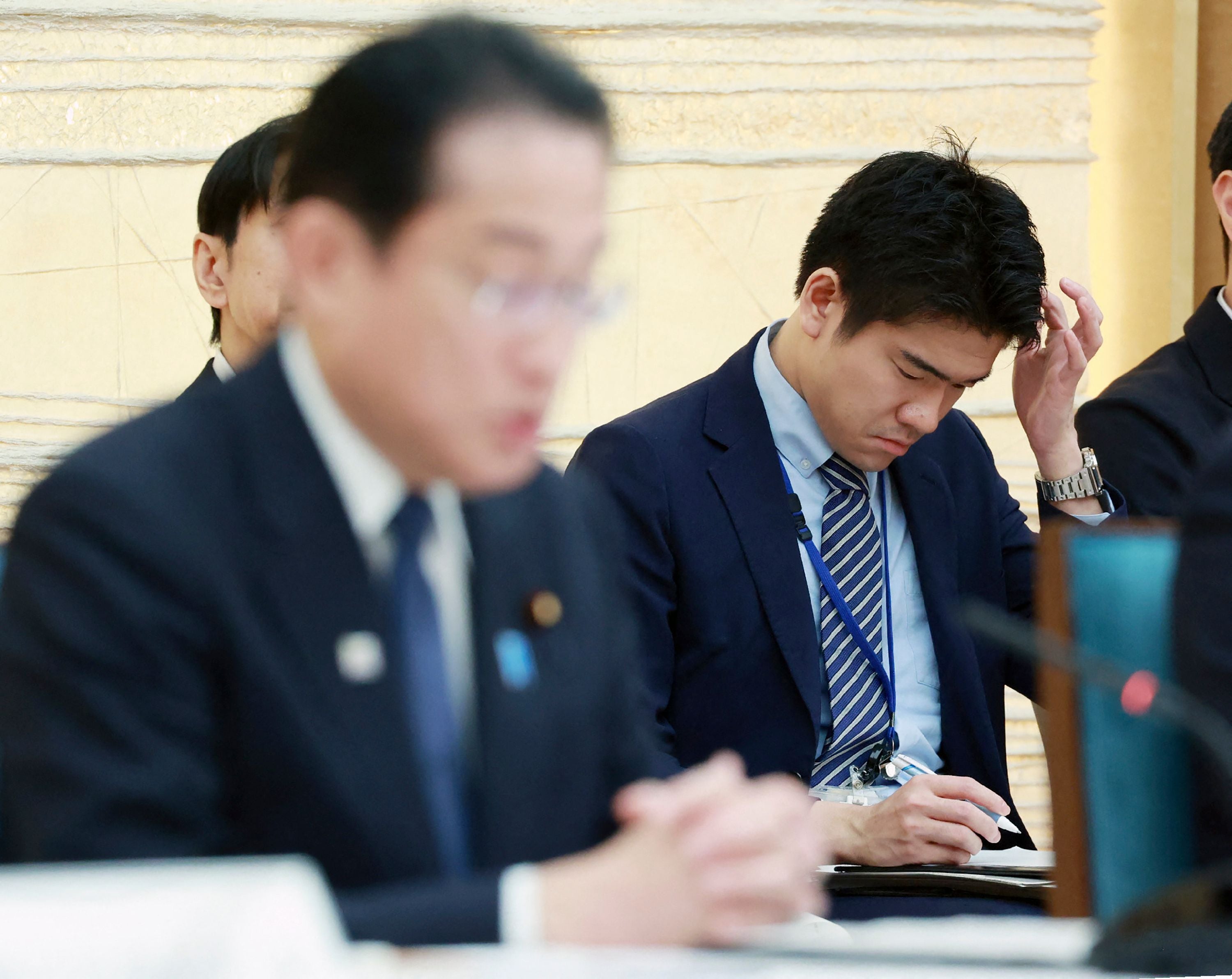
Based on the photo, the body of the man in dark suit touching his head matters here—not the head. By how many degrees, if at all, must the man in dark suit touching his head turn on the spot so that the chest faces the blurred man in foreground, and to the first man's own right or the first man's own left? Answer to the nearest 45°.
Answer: approximately 45° to the first man's own right

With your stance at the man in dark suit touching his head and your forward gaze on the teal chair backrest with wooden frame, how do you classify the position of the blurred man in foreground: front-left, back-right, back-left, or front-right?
front-right

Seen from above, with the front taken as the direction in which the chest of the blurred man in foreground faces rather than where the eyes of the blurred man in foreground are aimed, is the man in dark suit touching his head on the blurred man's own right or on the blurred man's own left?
on the blurred man's own left

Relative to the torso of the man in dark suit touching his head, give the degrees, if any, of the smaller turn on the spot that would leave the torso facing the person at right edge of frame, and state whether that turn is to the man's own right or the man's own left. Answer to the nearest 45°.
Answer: approximately 90° to the man's own left

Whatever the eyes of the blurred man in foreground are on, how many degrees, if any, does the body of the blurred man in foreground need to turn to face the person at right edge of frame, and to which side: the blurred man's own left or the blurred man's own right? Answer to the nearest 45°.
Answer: approximately 90° to the blurred man's own left

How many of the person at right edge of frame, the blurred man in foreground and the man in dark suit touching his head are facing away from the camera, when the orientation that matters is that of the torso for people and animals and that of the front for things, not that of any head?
0

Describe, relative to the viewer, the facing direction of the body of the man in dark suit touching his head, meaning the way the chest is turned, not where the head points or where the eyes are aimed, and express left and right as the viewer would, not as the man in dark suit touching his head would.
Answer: facing the viewer and to the right of the viewer

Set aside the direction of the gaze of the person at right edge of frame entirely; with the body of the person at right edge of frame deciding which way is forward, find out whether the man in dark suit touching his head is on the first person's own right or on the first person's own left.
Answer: on the first person's own right

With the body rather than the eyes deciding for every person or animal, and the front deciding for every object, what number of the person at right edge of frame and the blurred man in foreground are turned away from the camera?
0

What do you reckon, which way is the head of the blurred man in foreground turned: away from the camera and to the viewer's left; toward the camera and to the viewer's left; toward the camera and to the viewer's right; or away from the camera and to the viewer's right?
toward the camera and to the viewer's right
